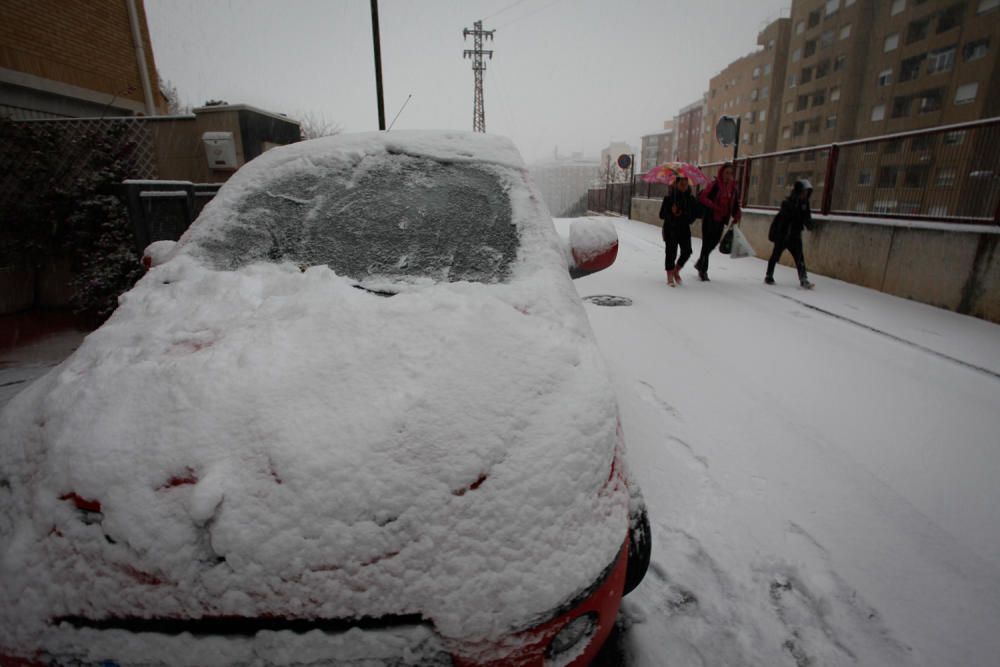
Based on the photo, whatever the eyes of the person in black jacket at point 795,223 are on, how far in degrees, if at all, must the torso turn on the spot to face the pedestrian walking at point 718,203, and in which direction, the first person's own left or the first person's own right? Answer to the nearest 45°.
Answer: approximately 135° to the first person's own right

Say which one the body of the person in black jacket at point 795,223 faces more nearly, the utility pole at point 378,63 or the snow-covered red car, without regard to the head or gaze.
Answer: the snow-covered red car

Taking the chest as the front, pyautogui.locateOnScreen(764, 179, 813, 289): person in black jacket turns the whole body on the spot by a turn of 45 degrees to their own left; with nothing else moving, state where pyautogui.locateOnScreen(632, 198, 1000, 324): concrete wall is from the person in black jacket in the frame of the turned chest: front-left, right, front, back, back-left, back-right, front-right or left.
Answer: front

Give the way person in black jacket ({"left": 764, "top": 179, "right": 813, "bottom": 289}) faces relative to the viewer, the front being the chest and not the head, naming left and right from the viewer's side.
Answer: facing the viewer and to the right of the viewer

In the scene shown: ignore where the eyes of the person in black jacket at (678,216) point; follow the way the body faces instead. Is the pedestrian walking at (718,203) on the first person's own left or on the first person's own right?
on the first person's own left

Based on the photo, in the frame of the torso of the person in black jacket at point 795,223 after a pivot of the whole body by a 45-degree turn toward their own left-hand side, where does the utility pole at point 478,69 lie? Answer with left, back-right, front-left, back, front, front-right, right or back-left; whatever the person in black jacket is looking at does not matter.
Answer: back-left

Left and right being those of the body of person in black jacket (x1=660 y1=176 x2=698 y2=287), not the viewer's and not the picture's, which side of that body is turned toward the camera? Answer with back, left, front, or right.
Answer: front

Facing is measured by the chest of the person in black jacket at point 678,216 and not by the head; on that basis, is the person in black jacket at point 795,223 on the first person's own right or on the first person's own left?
on the first person's own left

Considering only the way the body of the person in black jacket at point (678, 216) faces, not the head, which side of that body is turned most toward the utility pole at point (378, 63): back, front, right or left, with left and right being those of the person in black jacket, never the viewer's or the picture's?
right

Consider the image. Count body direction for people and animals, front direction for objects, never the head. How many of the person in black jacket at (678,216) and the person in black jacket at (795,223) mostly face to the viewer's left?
0

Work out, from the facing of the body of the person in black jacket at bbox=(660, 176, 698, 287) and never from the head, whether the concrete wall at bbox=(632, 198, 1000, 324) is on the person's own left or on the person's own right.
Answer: on the person's own left
